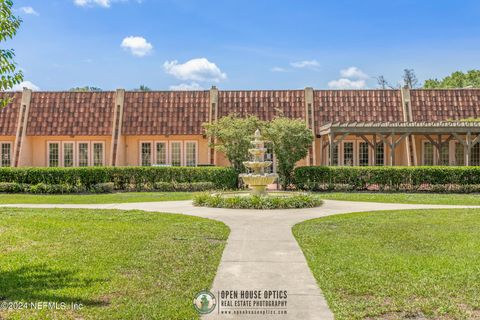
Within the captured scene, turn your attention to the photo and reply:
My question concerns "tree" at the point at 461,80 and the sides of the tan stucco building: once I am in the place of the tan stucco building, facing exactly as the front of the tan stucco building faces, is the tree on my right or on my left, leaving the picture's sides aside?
on my left

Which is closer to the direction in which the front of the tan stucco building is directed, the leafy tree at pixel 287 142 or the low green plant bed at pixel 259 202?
the low green plant bed

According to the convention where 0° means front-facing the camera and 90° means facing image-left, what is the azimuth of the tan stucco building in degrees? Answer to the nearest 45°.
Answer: approximately 0°

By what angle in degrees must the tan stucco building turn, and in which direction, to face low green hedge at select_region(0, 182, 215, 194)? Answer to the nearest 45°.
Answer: approximately 45° to its right

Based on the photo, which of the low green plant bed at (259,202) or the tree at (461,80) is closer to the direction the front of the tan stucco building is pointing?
the low green plant bed
